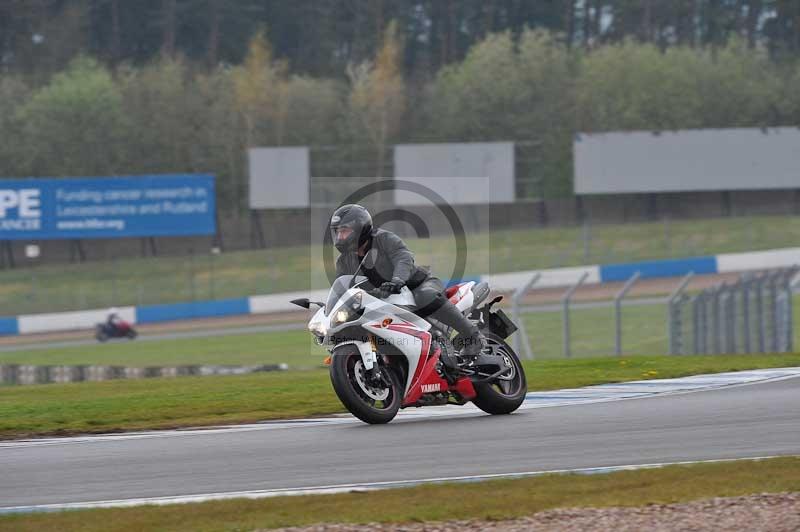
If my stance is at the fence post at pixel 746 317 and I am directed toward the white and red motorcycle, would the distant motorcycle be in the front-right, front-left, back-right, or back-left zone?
back-right

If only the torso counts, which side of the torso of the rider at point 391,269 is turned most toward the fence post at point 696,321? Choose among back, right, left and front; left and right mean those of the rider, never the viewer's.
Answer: back

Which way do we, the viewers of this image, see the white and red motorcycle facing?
facing the viewer and to the left of the viewer

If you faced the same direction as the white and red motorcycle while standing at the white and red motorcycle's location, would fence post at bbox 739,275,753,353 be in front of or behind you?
behind

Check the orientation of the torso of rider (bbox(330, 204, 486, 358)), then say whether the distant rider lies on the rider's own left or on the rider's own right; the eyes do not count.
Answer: on the rider's own right

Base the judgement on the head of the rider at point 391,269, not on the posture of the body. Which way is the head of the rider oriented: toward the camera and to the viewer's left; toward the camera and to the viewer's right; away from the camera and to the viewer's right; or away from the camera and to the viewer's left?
toward the camera and to the viewer's left

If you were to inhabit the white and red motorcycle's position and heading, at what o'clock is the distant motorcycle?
The distant motorcycle is roughly at 4 o'clock from the white and red motorcycle.

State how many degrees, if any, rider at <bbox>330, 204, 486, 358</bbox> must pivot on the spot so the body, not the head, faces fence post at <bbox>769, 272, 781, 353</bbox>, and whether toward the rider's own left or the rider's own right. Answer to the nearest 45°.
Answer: approximately 180°
